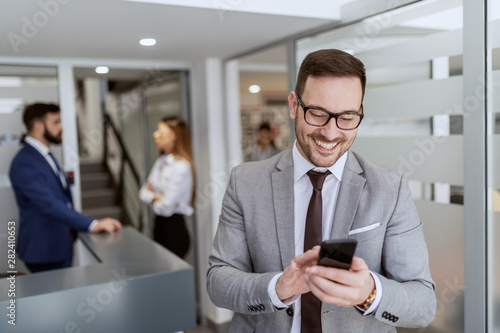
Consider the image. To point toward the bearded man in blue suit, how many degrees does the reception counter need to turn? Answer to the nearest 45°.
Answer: approximately 135° to its left

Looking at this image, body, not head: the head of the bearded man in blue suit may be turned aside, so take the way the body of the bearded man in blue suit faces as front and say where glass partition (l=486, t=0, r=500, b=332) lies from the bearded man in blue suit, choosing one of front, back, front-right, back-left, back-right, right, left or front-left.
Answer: front-right

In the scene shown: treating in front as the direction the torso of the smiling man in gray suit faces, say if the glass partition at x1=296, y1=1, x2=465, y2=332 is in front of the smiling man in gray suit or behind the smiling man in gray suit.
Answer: behind

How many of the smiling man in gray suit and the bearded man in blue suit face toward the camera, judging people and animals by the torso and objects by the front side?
1

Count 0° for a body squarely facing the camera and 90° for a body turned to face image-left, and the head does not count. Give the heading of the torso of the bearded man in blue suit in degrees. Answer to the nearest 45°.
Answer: approximately 270°

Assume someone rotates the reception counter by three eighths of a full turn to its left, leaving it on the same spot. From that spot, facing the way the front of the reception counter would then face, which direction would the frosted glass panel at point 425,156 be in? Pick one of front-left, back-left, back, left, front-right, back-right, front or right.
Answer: right

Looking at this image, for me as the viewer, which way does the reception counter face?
facing the viewer and to the right of the viewer

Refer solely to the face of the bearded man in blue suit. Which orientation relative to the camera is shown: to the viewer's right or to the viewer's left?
to the viewer's right

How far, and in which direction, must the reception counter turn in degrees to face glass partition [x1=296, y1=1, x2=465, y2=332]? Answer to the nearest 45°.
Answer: approximately 45° to its left

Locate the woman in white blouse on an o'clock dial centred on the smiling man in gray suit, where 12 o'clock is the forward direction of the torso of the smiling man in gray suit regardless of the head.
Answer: The woman in white blouse is roughly at 5 o'clock from the smiling man in gray suit.

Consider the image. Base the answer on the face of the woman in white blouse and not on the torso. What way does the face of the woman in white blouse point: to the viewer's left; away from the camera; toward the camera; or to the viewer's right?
to the viewer's left

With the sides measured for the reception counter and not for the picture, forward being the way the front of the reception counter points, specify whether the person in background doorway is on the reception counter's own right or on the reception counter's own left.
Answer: on the reception counter's own left

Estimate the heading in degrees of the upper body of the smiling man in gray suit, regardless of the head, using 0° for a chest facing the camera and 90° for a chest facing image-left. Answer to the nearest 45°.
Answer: approximately 0°
